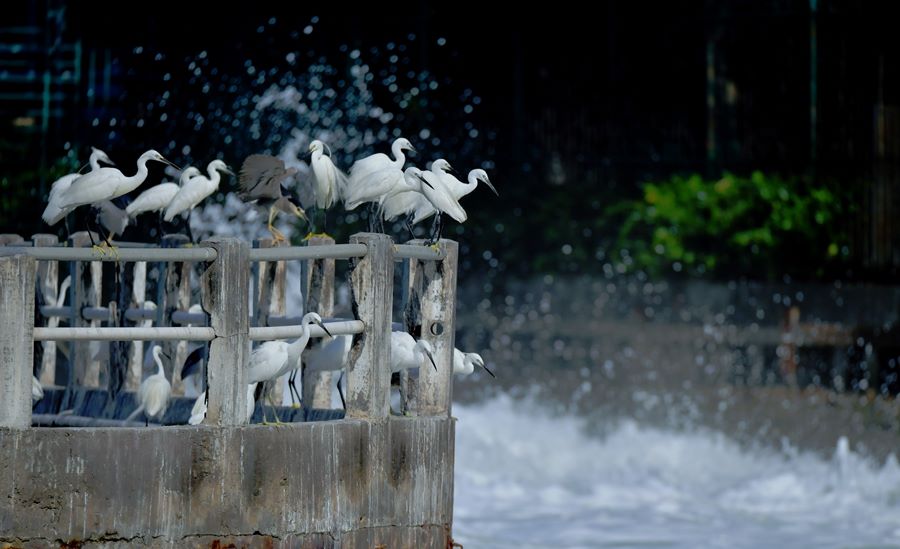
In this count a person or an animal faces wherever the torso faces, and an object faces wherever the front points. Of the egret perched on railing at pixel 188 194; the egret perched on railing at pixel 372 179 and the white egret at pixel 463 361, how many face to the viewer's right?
3

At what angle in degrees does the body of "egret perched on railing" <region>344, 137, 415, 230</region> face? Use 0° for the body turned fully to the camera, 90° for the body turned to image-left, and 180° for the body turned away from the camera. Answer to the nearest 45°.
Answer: approximately 270°

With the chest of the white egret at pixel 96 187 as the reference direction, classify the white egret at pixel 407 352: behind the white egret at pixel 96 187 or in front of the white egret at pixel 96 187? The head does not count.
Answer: in front

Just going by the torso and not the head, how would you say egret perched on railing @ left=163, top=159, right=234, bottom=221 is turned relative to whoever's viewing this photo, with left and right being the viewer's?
facing to the right of the viewer

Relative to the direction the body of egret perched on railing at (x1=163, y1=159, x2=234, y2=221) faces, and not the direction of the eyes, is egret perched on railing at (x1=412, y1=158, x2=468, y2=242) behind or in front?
in front

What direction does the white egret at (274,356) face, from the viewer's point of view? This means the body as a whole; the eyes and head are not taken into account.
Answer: to the viewer's right

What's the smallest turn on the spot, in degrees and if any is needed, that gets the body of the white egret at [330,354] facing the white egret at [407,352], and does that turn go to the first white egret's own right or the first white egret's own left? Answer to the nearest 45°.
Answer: approximately 45° to the first white egret's own right
